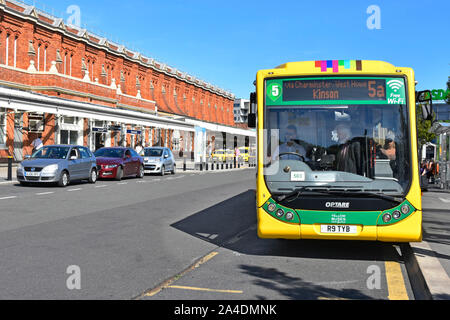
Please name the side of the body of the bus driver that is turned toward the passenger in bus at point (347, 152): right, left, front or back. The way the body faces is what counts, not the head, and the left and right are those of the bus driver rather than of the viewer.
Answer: left

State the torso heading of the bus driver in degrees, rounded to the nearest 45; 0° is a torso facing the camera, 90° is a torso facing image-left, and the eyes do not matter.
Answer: approximately 0°

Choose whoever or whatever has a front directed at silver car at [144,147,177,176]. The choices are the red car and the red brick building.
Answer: the red brick building

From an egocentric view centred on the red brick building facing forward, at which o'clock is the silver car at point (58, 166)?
The silver car is roughly at 1 o'clock from the red brick building.

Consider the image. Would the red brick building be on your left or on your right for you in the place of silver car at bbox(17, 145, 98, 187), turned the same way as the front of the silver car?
on your right

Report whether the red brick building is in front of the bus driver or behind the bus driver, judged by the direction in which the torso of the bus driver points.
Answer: behind

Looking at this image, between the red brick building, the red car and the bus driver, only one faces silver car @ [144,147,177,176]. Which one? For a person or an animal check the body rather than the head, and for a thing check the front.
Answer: the red brick building

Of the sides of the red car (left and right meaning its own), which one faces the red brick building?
right

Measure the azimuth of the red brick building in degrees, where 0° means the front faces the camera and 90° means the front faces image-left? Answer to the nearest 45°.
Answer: approximately 315°
